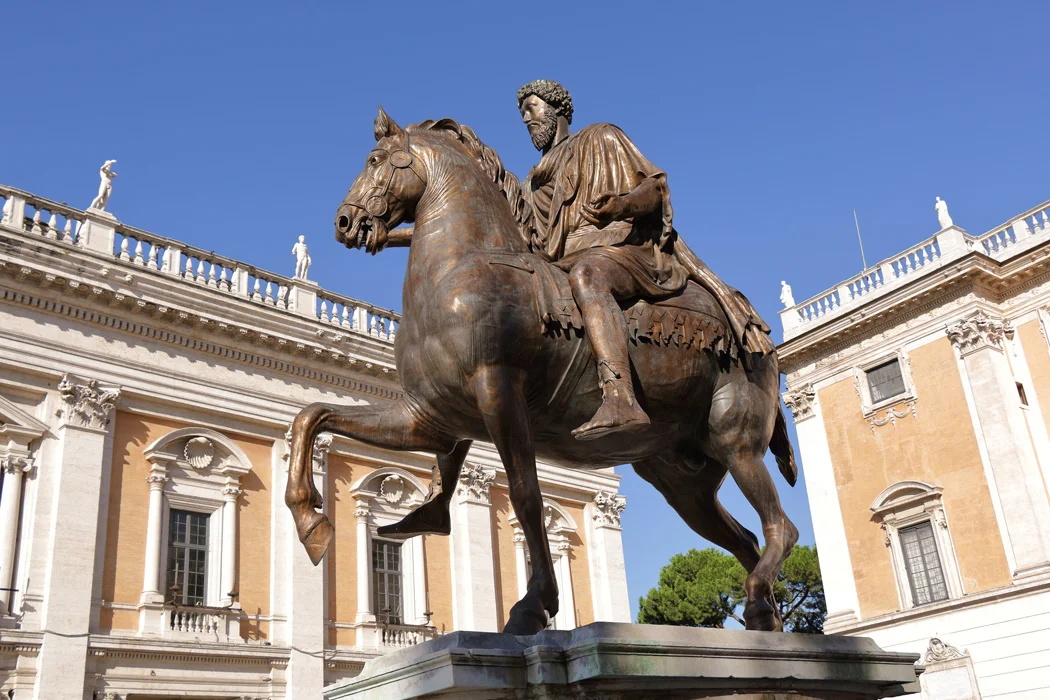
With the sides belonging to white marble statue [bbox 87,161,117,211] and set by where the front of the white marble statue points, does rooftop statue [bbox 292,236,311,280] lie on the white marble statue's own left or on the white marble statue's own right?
on the white marble statue's own left

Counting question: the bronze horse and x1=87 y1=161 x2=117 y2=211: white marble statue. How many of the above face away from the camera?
0

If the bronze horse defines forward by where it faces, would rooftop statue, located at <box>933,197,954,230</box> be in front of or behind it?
behind

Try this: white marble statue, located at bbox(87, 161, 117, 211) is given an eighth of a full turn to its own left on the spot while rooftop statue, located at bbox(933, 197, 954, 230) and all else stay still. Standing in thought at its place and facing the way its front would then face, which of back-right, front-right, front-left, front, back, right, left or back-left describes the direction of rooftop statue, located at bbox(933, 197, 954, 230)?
front

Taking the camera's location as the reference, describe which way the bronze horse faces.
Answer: facing the viewer and to the left of the viewer

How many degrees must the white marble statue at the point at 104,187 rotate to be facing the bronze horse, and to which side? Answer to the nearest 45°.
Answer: approximately 45° to its right

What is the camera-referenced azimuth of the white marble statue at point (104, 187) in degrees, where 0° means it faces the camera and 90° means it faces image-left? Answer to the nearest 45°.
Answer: approximately 315°
